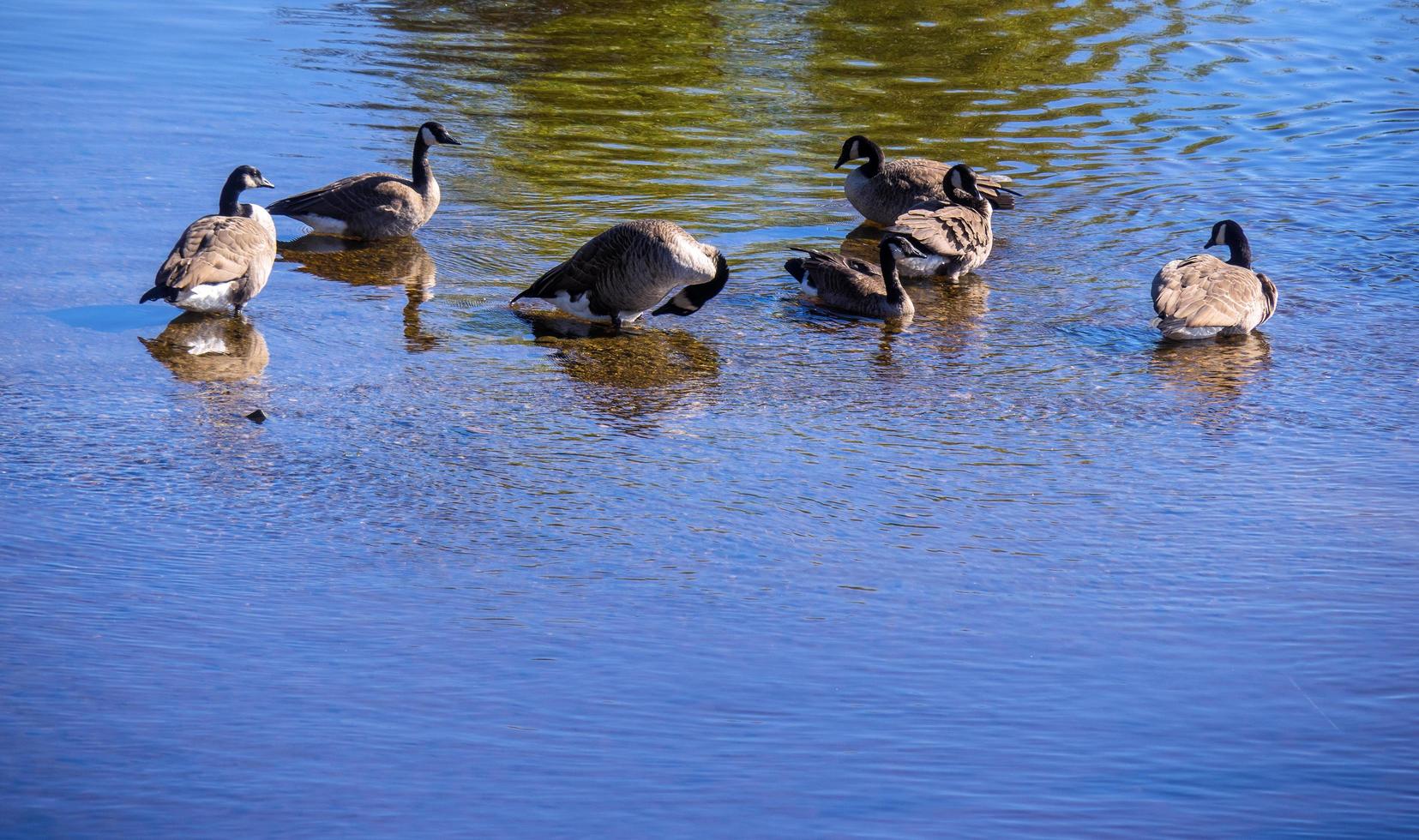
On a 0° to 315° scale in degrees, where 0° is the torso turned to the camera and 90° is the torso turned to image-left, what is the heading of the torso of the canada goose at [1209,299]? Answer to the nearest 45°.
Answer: approximately 225°

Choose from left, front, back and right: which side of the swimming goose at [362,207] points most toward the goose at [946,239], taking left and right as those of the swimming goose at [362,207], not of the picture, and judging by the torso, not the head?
front

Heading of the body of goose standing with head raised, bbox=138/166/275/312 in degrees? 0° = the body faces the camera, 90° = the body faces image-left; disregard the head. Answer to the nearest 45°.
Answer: approximately 225°

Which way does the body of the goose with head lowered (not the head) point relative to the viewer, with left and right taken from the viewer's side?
facing to the right of the viewer

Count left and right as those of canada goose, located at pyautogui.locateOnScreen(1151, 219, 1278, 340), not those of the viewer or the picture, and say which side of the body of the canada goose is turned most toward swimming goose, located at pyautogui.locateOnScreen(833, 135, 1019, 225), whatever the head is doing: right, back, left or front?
left

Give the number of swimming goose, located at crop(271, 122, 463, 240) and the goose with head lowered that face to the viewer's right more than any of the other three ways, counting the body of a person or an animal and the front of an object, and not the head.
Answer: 2

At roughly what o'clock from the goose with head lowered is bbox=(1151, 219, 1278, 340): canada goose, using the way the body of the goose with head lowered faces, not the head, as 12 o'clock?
The canada goose is roughly at 12 o'clock from the goose with head lowered.

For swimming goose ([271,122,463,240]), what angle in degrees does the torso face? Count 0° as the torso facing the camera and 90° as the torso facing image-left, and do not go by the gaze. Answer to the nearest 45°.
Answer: approximately 270°

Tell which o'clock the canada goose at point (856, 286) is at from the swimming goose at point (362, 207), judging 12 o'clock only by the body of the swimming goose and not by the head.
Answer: The canada goose is roughly at 1 o'clock from the swimming goose.
